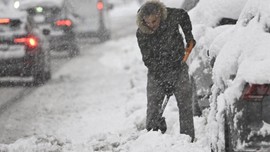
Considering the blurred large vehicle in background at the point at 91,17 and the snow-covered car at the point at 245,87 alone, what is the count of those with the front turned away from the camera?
2

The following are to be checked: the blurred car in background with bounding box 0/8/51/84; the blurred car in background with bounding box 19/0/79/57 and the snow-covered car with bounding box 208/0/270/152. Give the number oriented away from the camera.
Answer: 3

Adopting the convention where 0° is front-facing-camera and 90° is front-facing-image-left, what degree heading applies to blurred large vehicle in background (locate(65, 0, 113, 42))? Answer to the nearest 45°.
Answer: approximately 180°

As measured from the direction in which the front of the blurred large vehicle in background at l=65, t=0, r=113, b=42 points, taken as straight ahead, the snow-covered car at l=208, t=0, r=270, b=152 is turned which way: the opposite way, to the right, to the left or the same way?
the same way

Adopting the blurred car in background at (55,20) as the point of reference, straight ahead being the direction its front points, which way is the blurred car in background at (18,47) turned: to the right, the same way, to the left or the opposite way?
the same way

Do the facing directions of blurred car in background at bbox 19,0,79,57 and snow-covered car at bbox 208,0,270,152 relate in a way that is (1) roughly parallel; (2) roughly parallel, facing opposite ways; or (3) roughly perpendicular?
roughly parallel

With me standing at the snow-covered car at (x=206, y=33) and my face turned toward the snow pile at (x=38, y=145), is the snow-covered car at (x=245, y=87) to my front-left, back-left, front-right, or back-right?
front-left

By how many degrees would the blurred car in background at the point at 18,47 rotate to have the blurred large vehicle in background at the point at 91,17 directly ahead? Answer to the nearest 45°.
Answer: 0° — it already faces it

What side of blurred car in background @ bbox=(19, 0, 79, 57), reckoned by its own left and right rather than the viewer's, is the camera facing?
back

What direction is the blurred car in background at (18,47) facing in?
away from the camera

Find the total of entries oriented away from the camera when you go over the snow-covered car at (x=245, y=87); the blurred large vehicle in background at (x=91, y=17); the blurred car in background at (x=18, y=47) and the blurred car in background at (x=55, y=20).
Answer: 4

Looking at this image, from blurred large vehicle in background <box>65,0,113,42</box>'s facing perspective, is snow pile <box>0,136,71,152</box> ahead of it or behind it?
behind

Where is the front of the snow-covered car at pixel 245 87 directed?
away from the camera

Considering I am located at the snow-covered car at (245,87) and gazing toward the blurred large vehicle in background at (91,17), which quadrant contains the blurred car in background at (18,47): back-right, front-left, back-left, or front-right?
front-left

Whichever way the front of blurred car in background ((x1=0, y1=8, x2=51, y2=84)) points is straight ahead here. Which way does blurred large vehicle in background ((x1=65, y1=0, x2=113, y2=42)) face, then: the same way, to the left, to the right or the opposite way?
the same way
